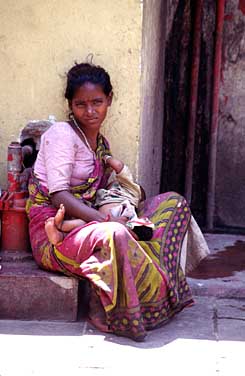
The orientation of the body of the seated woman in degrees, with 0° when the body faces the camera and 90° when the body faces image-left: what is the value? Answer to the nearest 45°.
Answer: approximately 315°

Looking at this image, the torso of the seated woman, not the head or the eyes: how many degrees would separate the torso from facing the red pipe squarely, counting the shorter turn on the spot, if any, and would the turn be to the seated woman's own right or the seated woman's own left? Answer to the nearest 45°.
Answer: approximately 90° to the seated woman's own left

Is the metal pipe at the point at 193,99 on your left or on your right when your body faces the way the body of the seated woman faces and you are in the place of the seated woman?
on your left

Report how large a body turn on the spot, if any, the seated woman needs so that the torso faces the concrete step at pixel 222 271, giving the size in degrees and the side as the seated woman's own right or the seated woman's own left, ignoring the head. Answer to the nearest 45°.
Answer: approximately 90° to the seated woman's own left

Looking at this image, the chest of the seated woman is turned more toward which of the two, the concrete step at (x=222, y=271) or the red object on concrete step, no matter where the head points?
the concrete step
